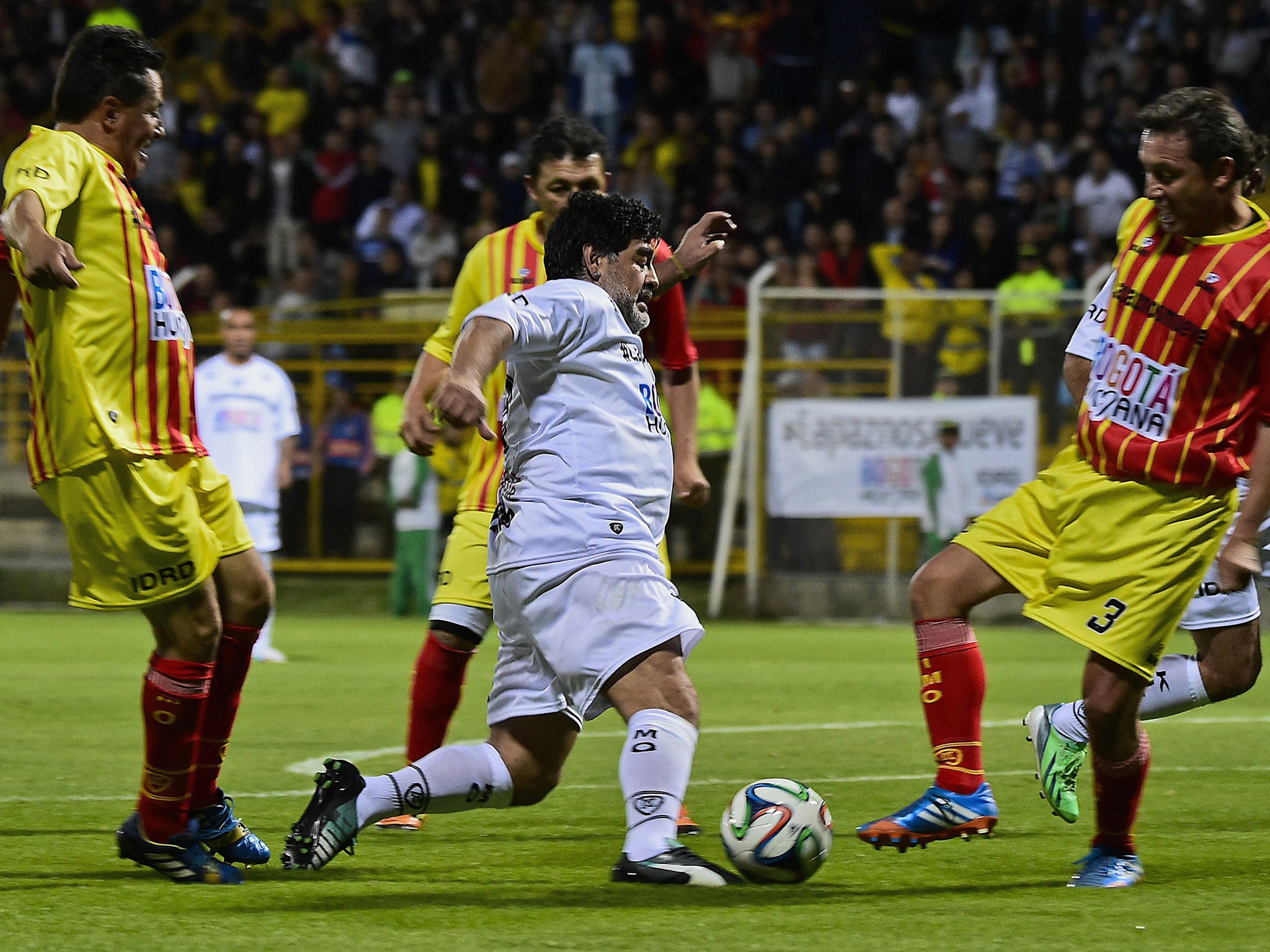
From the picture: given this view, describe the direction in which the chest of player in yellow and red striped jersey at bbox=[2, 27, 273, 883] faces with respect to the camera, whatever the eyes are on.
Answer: to the viewer's right

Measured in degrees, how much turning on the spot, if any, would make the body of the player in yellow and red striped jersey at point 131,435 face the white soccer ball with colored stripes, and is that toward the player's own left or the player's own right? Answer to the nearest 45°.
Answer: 0° — they already face it

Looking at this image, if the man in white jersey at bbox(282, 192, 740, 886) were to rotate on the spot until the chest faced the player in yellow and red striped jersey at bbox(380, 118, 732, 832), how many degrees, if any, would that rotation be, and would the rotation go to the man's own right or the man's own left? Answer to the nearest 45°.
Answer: approximately 90° to the man's own left

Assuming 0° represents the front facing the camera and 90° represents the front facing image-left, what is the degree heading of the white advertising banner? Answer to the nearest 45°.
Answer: approximately 0°

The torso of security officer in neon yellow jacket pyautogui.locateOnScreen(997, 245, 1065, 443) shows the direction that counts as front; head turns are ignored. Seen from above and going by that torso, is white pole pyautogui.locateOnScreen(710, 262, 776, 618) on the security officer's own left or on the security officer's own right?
on the security officer's own right

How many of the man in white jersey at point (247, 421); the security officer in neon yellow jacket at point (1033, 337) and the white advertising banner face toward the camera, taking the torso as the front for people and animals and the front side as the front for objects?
3

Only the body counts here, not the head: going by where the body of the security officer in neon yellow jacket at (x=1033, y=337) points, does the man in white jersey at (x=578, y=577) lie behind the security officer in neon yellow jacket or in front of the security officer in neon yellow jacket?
in front

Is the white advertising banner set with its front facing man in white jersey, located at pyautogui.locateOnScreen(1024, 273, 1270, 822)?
yes

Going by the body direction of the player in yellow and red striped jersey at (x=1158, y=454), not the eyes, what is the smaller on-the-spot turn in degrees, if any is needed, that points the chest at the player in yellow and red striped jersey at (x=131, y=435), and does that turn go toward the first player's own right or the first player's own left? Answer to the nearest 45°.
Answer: approximately 45° to the first player's own right

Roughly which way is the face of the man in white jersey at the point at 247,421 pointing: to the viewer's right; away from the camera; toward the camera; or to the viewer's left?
toward the camera

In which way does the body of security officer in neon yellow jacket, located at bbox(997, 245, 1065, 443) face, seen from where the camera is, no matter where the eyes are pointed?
toward the camera

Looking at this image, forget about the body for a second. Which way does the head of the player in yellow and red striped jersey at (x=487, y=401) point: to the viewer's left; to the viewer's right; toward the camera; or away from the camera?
toward the camera

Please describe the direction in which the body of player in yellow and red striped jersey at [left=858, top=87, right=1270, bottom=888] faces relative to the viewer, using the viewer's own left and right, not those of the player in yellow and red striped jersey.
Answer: facing the viewer and to the left of the viewer

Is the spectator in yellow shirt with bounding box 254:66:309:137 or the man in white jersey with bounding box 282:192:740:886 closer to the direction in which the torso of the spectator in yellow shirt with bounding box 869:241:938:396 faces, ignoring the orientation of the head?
the man in white jersey

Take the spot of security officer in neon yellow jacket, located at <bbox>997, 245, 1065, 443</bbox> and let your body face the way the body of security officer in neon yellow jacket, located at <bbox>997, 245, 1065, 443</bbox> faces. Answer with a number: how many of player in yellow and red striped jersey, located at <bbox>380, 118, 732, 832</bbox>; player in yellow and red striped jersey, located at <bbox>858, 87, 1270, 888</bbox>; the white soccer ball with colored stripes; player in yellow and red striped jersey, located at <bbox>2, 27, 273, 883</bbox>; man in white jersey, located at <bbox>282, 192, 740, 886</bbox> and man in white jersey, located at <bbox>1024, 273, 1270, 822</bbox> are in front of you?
6

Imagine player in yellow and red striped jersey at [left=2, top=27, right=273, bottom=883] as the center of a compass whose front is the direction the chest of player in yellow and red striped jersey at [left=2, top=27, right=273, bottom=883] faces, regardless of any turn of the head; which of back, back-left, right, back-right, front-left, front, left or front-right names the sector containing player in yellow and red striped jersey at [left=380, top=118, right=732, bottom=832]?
front-left
